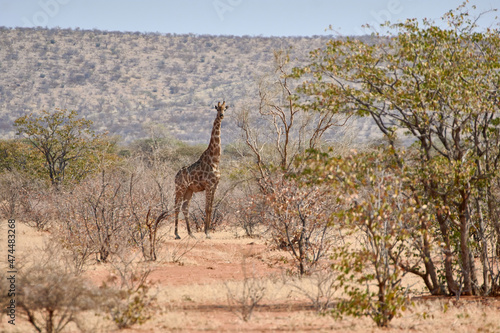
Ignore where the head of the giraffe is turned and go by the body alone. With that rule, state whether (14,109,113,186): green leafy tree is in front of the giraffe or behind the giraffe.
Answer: behind

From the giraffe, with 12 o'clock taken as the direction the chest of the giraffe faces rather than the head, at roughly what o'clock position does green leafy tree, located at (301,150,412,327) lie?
The green leafy tree is roughly at 1 o'clock from the giraffe.

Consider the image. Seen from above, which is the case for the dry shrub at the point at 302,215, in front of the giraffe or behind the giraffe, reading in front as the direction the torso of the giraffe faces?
in front

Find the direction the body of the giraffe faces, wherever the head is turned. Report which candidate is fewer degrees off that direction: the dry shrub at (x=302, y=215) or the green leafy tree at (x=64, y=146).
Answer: the dry shrub

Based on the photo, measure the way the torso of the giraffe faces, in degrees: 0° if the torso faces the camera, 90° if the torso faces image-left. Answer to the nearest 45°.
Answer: approximately 315°

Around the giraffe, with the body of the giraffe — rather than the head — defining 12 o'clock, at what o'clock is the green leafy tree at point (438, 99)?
The green leafy tree is roughly at 1 o'clock from the giraffe.

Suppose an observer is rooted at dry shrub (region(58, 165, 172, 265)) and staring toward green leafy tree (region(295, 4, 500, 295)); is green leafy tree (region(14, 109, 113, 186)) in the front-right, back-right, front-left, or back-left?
back-left

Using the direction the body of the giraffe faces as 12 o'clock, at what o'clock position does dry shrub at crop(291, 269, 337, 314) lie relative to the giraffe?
The dry shrub is roughly at 1 o'clock from the giraffe.

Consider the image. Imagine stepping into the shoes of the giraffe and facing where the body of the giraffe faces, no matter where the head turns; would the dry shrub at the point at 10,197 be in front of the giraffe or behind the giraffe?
behind

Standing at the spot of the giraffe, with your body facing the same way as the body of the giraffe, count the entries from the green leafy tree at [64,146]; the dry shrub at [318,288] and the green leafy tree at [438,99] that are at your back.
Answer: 1
